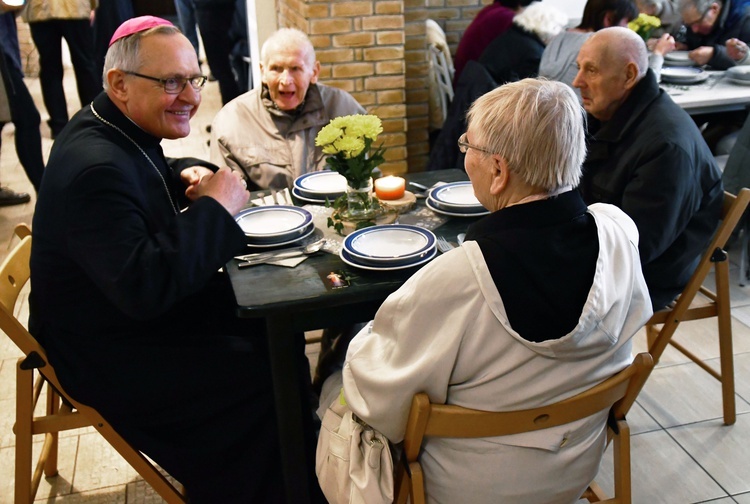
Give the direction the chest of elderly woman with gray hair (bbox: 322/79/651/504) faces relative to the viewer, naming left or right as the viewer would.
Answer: facing away from the viewer and to the left of the viewer

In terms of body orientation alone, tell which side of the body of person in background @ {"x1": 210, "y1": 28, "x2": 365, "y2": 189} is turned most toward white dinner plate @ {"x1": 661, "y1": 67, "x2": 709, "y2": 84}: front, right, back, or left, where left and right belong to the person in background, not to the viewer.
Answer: left

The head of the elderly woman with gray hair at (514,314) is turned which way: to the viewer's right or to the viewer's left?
to the viewer's left

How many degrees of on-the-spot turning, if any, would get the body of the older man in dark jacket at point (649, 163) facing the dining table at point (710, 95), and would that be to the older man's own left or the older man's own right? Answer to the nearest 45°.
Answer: approximately 90° to the older man's own right

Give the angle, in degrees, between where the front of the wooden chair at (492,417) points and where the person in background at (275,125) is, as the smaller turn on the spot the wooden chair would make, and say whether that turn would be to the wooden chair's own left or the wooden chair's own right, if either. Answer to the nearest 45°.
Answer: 0° — it already faces them

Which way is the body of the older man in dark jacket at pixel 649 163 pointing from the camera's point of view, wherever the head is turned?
to the viewer's left

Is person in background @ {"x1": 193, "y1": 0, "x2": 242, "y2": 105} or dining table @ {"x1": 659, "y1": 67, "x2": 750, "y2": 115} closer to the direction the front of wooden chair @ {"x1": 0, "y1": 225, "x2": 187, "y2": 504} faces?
the dining table

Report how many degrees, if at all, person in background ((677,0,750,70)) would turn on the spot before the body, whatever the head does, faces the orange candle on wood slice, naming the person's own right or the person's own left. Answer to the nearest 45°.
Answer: approximately 45° to the person's own left
